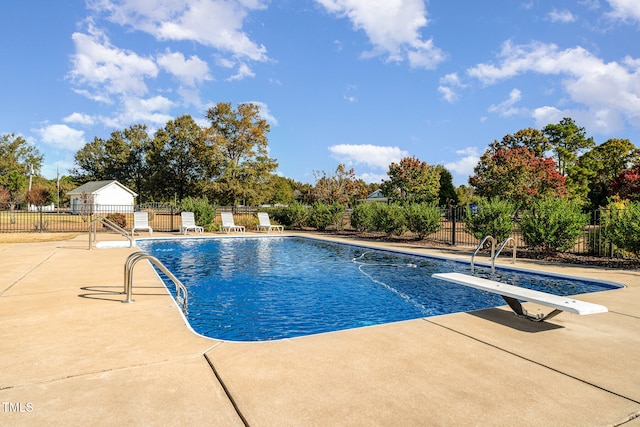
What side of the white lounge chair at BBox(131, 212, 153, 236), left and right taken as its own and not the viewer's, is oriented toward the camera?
front

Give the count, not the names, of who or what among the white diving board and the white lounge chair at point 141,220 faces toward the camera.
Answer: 1

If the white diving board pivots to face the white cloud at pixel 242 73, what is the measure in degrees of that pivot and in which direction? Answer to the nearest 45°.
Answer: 0° — it already faces it

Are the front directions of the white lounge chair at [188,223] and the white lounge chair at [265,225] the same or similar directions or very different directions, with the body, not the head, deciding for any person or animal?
same or similar directions

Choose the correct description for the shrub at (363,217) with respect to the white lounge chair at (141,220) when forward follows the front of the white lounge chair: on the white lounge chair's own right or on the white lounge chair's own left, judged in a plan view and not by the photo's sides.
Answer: on the white lounge chair's own left

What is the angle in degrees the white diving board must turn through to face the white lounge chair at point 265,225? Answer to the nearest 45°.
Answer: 0° — it already faces it

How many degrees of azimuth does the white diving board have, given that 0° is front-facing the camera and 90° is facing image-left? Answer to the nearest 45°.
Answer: approximately 135°

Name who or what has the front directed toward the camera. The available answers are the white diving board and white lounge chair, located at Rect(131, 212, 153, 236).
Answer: the white lounge chair

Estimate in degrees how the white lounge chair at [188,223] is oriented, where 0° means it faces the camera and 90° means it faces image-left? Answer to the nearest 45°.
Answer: approximately 315°

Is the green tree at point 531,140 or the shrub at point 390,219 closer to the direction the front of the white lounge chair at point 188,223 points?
the shrub

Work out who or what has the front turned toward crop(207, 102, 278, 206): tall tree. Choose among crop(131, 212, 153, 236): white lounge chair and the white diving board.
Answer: the white diving board

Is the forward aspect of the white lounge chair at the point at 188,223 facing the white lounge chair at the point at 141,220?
no

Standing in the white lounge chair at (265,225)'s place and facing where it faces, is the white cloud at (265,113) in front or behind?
behind
